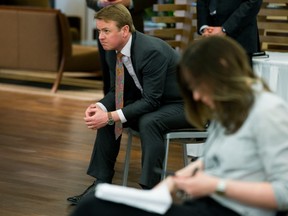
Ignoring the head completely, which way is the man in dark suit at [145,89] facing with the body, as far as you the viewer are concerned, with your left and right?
facing the viewer and to the left of the viewer

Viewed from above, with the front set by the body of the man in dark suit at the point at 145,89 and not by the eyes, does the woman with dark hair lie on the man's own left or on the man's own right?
on the man's own left

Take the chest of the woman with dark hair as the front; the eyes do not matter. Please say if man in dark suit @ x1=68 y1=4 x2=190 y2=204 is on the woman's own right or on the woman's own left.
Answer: on the woman's own right

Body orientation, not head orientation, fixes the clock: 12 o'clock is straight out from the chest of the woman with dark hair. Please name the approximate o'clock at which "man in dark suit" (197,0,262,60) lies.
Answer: The man in dark suit is roughly at 3 o'clock from the woman with dark hair.

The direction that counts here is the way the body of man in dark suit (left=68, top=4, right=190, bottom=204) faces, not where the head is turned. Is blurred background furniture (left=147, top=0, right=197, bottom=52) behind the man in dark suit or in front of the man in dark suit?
behind

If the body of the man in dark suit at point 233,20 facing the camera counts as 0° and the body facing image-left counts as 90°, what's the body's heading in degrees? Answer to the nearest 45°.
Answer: approximately 45°

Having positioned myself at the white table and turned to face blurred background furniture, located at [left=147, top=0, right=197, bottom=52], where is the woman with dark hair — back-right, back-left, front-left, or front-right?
back-left

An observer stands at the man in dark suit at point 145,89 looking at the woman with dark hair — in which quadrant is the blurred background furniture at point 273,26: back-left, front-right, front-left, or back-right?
back-left

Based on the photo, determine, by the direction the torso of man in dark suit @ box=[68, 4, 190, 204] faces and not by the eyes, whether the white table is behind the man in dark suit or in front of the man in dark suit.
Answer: behind

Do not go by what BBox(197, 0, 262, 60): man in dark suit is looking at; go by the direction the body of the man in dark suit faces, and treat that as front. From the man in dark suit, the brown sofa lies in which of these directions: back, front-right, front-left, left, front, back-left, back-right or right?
right

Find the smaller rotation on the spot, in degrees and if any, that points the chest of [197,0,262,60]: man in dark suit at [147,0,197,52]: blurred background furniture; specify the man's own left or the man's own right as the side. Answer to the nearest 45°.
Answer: approximately 135° to the man's own right
